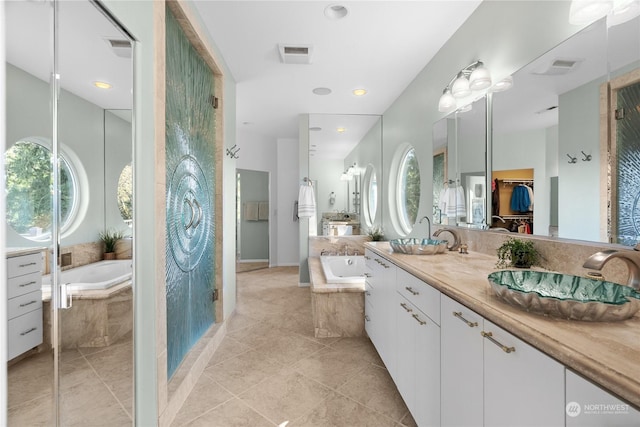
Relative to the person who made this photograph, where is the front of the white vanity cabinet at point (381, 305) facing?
facing to the left of the viewer

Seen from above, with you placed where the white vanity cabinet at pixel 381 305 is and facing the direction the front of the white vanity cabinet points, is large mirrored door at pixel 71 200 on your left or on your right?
on your left

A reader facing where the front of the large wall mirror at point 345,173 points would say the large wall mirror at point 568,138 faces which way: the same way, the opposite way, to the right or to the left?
to the right

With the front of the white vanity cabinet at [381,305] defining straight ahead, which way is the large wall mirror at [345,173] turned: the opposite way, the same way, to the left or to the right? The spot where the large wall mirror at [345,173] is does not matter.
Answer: to the left

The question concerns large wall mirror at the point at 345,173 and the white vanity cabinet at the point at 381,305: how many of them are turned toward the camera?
1

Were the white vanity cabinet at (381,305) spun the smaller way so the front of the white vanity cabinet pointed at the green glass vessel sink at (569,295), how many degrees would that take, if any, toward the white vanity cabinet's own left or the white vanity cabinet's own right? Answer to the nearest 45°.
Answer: approximately 135° to the white vanity cabinet's own left

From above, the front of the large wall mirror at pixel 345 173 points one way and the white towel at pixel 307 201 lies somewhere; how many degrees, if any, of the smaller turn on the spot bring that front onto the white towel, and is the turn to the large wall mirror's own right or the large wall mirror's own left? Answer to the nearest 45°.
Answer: approximately 45° to the large wall mirror's own right

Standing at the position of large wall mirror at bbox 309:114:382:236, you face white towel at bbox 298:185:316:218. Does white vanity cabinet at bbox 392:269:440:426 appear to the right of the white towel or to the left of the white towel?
left

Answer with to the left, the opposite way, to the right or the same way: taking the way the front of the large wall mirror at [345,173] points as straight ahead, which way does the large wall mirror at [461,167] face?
to the right

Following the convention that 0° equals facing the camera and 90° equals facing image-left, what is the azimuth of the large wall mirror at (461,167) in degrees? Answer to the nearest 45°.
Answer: approximately 45°

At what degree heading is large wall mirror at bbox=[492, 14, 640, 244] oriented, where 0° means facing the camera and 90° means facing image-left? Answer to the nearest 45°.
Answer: approximately 45°

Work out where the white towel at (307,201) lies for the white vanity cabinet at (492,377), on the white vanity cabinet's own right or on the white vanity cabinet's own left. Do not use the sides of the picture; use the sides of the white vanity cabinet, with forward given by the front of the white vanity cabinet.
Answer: on the white vanity cabinet's own right

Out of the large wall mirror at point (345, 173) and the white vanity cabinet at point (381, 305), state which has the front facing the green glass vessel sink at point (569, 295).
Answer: the large wall mirror
